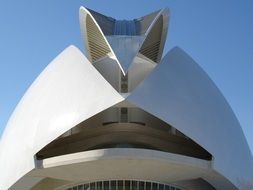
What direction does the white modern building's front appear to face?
toward the camera
